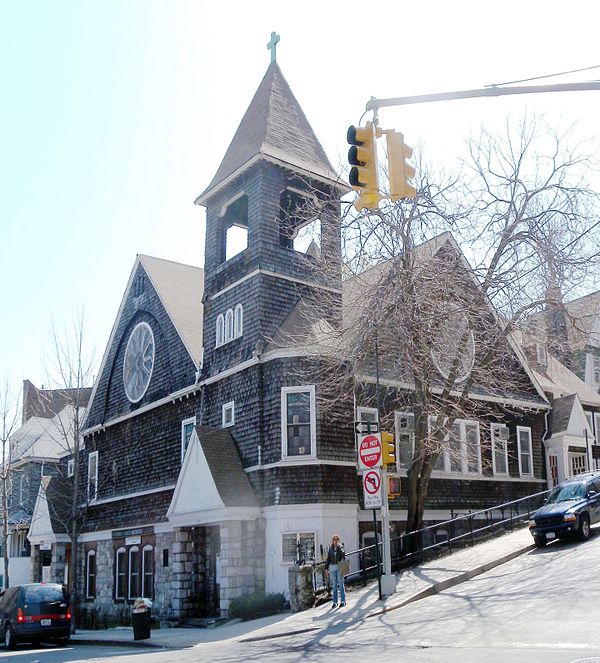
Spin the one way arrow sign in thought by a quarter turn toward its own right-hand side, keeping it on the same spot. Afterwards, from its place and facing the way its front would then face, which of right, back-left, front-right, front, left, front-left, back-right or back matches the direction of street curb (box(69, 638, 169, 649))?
front

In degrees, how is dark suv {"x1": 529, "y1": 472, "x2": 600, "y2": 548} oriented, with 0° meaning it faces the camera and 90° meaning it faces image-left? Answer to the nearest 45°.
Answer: approximately 45°

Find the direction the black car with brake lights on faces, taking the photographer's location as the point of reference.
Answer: facing away from the viewer and to the left of the viewer

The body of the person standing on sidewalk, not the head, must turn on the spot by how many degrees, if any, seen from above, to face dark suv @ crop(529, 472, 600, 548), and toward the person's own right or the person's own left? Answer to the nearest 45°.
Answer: approximately 135° to the person's own left
